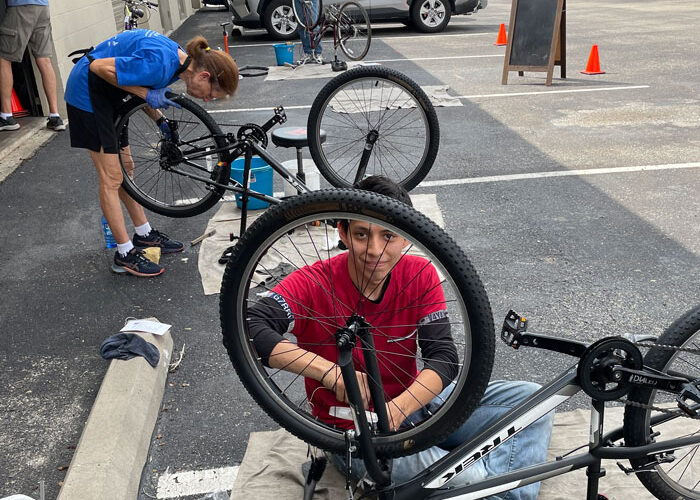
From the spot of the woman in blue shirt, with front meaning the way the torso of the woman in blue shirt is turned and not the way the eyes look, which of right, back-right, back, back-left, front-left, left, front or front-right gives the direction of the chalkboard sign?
front-left

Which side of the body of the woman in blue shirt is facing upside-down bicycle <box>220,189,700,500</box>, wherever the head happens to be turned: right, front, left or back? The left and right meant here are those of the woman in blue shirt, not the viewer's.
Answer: right

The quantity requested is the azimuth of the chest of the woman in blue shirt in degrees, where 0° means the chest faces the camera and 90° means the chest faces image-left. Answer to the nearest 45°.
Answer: approximately 270°

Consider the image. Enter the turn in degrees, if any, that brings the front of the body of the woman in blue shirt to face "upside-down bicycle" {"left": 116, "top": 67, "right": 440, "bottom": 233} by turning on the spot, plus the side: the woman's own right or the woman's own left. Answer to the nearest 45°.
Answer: approximately 45° to the woman's own left

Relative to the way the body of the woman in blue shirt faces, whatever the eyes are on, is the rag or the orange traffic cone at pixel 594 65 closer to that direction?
the orange traffic cone

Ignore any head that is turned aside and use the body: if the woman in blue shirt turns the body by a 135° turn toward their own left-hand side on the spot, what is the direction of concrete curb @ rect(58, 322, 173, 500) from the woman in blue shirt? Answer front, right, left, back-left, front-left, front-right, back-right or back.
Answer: back-left

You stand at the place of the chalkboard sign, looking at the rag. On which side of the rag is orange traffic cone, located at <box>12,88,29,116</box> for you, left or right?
right

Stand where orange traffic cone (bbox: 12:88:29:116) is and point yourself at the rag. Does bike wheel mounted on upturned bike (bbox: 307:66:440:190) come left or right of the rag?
left

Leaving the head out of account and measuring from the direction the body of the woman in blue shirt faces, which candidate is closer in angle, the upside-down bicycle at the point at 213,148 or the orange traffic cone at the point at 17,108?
the upside-down bicycle

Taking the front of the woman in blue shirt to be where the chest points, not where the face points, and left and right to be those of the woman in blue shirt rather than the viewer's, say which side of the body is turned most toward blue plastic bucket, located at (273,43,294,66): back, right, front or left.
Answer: left

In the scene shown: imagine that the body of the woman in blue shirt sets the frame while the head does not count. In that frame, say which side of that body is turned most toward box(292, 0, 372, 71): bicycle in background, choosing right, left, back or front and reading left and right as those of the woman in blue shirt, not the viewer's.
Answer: left

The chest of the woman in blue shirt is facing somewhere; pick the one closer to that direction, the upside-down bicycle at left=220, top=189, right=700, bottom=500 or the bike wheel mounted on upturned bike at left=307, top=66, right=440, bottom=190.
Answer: the bike wheel mounted on upturned bike

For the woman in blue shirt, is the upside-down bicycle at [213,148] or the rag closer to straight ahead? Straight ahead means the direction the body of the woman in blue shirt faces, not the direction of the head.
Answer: the upside-down bicycle

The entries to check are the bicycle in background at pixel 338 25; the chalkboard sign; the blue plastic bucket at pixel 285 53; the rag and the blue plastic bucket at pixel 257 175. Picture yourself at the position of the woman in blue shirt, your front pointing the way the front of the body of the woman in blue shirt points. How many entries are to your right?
1

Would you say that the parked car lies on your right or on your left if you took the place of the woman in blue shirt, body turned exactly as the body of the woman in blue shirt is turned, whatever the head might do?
on your left

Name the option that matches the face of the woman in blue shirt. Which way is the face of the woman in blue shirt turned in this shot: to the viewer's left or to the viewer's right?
to the viewer's right
